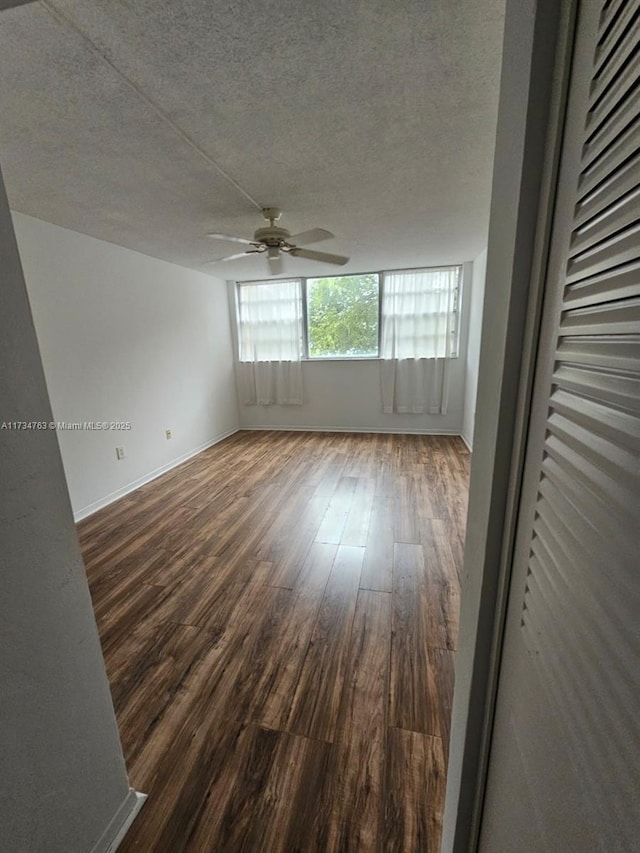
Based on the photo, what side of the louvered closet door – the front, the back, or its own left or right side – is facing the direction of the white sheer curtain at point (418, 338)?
right

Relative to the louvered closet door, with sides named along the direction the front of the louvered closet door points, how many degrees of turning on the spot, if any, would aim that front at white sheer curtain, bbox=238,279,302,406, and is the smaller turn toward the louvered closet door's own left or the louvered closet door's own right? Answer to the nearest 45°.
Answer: approximately 45° to the louvered closet door's own right

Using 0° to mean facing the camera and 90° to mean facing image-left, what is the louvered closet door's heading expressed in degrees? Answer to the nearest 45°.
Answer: approximately 90°

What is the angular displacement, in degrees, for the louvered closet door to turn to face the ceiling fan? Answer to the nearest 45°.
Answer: approximately 45° to its right
